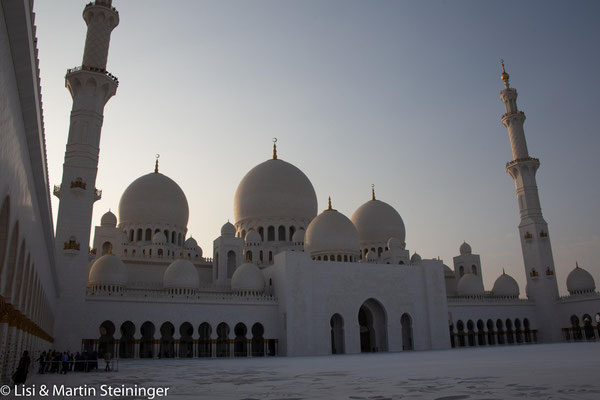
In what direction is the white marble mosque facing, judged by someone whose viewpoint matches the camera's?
facing the viewer

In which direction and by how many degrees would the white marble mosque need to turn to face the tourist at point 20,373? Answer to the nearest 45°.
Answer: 0° — it already faces them
